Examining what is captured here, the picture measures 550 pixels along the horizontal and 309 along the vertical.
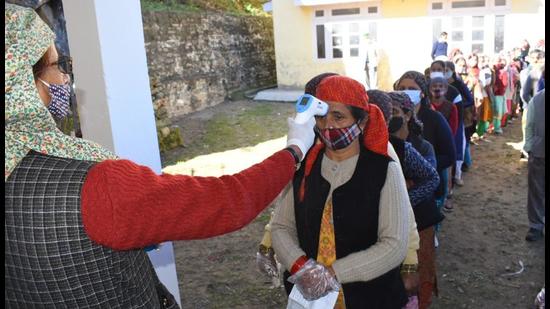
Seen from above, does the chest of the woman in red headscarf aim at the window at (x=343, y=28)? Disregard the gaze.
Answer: no

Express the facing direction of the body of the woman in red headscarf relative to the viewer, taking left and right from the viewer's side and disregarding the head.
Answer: facing the viewer and to the left of the viewer

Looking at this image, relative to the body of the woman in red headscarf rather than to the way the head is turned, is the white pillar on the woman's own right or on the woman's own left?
on the woman's own right

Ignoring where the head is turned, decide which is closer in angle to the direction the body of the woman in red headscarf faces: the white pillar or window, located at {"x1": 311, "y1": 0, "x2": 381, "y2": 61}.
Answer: the white pillar

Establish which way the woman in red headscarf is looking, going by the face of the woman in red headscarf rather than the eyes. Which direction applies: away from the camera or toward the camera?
toward the camera
